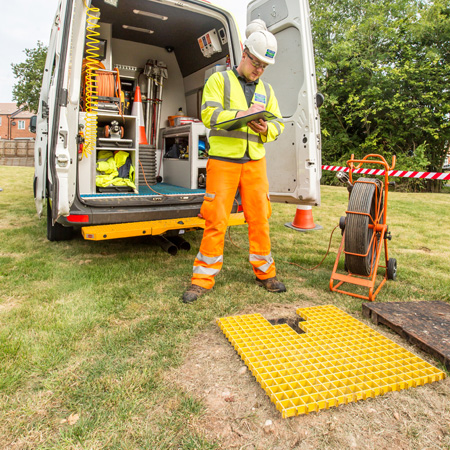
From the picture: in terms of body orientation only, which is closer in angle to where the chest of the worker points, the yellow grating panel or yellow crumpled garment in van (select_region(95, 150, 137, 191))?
the yellow grating panel

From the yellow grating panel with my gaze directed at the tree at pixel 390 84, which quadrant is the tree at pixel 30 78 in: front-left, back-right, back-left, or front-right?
front-left

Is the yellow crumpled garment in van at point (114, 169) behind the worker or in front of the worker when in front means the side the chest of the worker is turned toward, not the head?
behind

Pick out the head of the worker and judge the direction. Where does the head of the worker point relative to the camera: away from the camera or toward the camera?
toward the camera

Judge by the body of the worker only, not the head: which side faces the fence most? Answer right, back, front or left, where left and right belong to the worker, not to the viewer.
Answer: back

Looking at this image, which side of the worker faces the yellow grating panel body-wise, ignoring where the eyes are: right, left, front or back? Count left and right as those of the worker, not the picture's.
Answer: front

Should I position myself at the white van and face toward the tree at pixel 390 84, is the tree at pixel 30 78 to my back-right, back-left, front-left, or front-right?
front-left

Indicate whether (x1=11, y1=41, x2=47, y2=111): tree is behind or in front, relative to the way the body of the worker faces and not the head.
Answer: behind

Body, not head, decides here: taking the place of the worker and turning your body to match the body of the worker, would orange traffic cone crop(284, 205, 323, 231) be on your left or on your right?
on your left

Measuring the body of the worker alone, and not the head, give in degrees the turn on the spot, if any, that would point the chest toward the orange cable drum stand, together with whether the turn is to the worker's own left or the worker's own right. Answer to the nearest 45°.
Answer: approximately 45° to the worker's own left

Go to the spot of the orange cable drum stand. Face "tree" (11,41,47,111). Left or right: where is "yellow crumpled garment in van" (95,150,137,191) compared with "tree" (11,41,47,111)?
left
